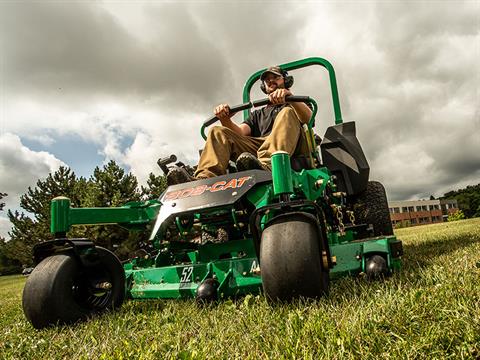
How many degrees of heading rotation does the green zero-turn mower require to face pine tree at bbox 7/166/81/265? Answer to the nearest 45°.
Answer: approximately 90° to its right

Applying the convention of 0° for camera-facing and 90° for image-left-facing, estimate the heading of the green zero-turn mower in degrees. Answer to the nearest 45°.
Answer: approximately 45°
